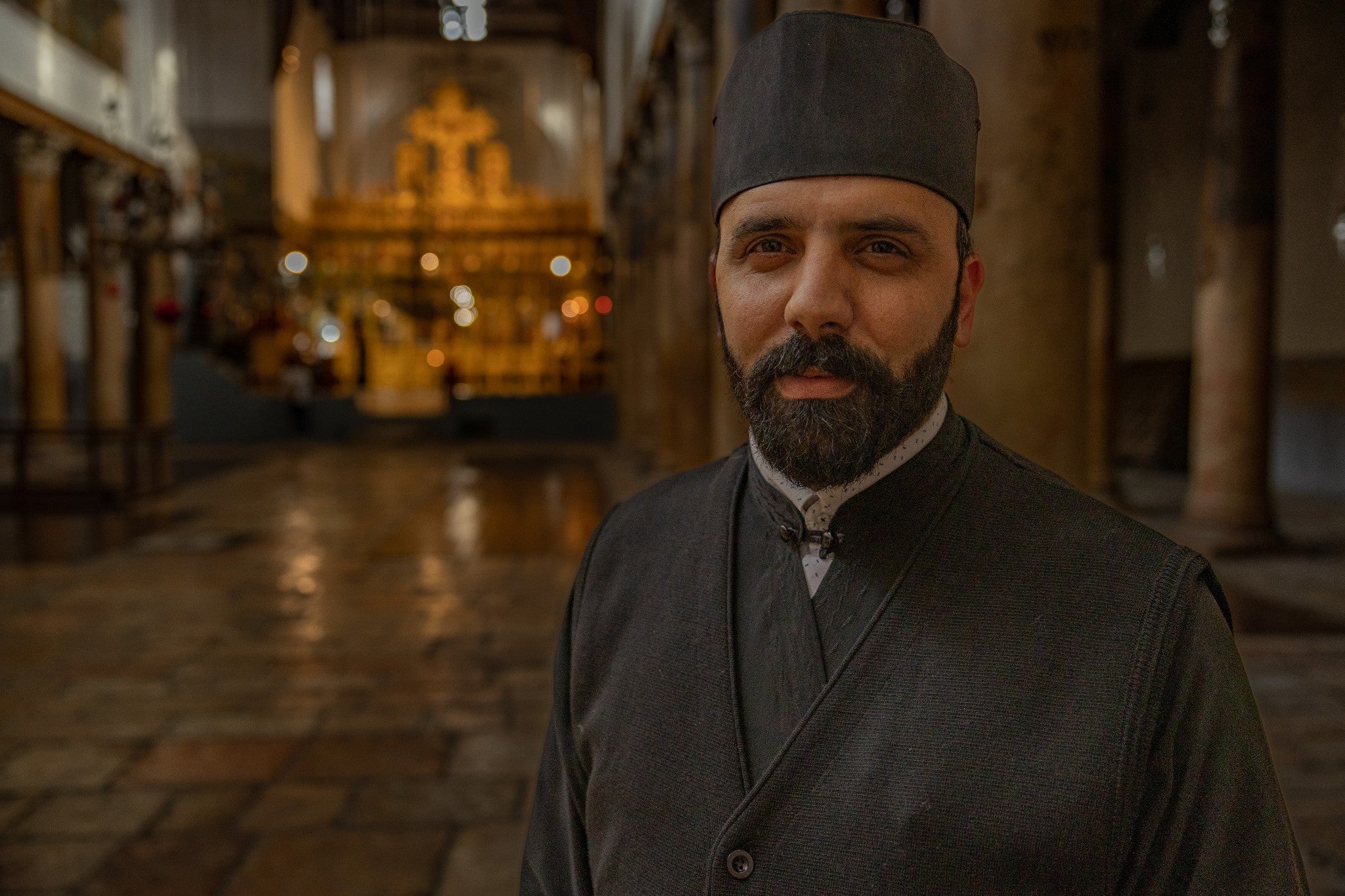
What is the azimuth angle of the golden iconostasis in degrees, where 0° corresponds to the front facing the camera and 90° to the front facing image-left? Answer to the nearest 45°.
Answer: approximately 0°

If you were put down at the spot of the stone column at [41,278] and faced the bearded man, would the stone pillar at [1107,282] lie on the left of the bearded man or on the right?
left

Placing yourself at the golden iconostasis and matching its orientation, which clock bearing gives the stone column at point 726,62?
The stone column is roughly at 12 o'clock from the golden iconostasis.

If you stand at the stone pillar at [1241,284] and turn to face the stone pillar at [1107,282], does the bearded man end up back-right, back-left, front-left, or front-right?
back-left

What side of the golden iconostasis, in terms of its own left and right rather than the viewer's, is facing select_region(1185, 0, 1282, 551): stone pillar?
front

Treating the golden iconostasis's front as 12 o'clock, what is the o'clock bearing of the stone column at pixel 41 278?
The stone column is roughly at 1 o'clock from the golden iconostasis.

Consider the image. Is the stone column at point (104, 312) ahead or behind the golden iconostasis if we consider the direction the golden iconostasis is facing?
ahead

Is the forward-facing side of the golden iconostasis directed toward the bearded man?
yes

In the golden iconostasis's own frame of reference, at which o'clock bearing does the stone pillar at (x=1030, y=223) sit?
The stone pillar is roughly at 12 o'clock from the golden iconostasis.

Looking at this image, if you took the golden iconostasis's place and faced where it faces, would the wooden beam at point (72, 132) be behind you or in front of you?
in front

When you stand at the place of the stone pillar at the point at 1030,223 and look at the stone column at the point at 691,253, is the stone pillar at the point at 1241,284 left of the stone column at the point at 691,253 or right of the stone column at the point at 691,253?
right
